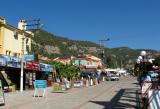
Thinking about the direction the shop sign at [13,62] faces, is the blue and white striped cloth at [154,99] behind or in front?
in front

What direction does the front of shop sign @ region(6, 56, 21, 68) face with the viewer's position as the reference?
facing the viewer and to the right of the viewer

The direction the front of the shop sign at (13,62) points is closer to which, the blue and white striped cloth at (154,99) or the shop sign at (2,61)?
the blue and white striped cloth

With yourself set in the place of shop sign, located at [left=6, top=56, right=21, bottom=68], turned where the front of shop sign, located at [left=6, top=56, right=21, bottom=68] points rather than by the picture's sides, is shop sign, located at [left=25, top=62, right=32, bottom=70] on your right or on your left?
on your left

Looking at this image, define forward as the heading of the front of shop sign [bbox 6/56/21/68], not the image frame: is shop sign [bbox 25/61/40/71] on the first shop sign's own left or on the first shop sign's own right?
on the first shop sign's own left

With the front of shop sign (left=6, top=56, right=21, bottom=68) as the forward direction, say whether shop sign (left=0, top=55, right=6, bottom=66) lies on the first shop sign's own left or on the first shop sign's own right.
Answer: on the first shop sign's own right
